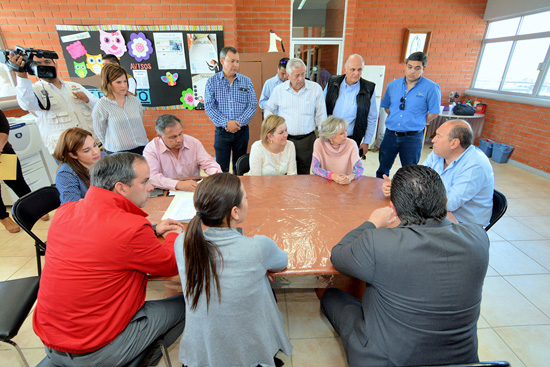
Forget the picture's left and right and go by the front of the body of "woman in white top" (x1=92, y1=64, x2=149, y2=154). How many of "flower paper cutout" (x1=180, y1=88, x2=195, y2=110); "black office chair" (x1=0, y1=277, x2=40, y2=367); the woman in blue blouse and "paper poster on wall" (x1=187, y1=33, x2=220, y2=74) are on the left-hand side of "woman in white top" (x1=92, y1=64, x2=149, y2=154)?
2

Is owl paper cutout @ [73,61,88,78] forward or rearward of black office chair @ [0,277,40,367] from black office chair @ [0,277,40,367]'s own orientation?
forward

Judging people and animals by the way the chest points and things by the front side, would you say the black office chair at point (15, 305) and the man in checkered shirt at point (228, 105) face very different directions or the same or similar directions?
very different directions

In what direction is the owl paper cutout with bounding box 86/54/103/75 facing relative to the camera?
toward the camera

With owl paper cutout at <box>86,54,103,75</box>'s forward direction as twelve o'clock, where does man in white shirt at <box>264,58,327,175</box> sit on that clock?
The man in white shirt is roughly at 11 o'clock from the owl paper cutout.

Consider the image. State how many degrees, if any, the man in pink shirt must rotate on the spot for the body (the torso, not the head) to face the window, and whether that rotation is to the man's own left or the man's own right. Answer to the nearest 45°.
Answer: approximately 45° to the man's own left

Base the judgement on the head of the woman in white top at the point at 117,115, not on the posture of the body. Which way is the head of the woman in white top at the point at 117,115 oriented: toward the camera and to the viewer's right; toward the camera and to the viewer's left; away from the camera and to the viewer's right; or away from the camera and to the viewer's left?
toward the camera and to the viewer's right

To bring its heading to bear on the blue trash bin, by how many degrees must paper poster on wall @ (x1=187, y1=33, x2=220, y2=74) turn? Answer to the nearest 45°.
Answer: approximately 90° to its left

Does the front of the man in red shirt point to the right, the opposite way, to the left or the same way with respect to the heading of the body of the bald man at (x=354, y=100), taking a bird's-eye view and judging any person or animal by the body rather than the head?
the opposite way

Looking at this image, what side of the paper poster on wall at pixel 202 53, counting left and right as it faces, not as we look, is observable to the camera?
front

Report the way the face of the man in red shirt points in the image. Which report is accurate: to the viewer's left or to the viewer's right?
to the viewer's right

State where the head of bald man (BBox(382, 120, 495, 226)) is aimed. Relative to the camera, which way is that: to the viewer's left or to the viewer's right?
to the viewer's left

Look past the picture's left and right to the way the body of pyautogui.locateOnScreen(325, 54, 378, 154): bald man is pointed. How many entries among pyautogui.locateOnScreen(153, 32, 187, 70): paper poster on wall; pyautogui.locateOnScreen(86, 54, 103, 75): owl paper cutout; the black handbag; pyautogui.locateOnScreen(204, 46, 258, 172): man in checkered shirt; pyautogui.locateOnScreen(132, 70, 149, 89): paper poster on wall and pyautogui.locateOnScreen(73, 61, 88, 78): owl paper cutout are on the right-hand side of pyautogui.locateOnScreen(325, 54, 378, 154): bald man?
5

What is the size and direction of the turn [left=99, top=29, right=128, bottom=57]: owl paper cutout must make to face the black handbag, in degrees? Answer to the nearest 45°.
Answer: approximately 90° to its left

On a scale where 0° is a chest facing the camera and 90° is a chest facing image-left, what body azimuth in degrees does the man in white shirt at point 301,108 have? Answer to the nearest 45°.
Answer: approximately 0°

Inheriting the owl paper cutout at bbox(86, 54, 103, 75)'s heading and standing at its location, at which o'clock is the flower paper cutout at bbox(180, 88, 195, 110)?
The flower paper cutout is roughly at 10 o'clock from the owl paper cutout.

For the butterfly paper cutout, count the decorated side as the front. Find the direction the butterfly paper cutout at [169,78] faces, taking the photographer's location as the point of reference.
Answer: facing the viewer
